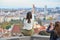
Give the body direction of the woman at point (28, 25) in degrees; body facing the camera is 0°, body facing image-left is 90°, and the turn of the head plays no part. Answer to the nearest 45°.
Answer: approximately 180°

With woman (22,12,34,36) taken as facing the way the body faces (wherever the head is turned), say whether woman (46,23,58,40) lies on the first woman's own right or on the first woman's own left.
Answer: on the first woman's own right
